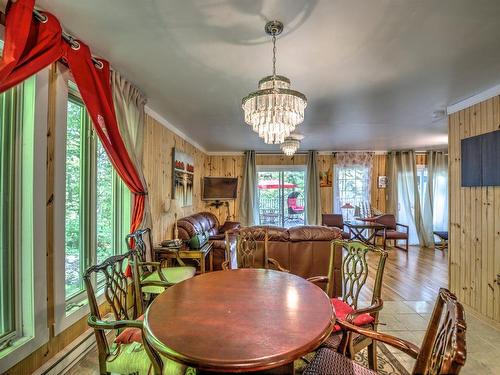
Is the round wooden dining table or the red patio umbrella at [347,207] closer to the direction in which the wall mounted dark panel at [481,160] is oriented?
the round wooden dining table

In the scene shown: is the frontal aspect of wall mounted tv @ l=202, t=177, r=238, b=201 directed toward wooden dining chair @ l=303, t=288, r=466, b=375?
yes

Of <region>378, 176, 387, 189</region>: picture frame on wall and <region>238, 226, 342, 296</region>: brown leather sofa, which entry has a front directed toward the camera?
the picture frame on wall

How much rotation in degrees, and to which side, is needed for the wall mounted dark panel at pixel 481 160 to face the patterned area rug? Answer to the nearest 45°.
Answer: approximately 45° to its left

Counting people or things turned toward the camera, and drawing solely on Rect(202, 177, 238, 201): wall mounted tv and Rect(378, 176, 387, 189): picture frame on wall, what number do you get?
2

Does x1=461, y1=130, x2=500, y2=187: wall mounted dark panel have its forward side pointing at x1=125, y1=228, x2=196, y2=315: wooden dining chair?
yes

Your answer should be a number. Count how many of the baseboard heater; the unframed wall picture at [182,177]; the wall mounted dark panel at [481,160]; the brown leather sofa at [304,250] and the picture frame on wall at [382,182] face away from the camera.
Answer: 1

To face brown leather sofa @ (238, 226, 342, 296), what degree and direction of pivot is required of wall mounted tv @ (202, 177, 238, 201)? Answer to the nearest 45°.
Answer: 0° — it already faces it

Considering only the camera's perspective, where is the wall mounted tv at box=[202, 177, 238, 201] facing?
facing the viewer

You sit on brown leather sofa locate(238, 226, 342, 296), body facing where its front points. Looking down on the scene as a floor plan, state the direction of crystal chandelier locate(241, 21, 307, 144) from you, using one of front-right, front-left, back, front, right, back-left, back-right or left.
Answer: back

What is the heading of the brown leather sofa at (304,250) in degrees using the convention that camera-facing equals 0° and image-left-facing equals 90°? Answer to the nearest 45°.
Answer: approximately 180°

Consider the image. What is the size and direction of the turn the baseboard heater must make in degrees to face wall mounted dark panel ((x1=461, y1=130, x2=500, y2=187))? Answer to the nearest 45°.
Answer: approximately 45° to its left

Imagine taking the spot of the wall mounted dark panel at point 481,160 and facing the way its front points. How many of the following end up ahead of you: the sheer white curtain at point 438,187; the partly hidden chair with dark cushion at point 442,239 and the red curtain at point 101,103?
1

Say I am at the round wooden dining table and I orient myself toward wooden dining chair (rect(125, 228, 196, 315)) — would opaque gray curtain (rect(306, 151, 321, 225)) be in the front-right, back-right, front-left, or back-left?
front-right

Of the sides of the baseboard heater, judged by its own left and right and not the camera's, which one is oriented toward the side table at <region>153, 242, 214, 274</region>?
left

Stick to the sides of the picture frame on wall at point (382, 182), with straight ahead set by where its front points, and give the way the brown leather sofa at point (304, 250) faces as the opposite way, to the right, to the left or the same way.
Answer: the opposite way

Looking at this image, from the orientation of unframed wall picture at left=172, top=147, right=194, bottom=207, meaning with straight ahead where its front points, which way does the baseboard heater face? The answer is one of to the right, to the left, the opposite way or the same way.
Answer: the same way
